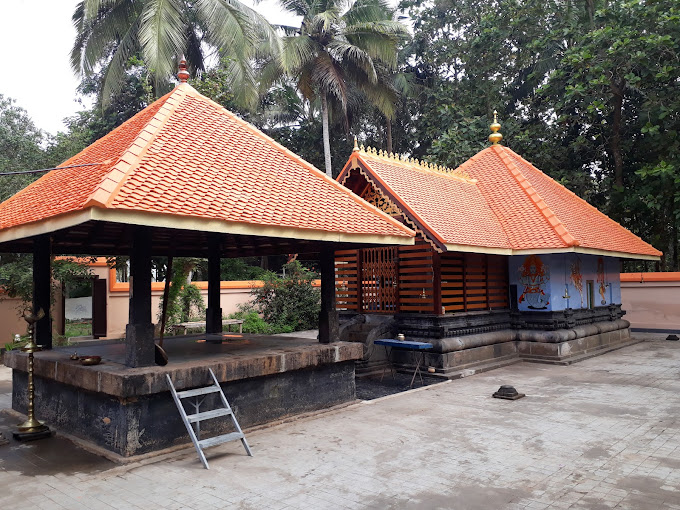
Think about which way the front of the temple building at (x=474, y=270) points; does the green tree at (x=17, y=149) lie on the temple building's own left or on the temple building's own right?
on the temple building's own right

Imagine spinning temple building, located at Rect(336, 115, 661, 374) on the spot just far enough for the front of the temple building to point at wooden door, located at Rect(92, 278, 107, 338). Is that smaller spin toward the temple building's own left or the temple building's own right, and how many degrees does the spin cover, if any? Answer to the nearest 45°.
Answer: approximately 45° to the temple building's own right

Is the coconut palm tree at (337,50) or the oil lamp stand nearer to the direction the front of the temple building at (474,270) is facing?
the oil lamp stand

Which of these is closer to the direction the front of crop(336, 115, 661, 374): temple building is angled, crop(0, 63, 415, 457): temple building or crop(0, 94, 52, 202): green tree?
the temple building

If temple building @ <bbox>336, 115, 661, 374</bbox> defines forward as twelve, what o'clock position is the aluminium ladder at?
The aluminium ladder is roughly at 11 o'clock from the temple building.

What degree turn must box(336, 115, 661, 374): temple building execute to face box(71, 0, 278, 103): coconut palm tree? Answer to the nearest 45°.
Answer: approximately 45° to its right

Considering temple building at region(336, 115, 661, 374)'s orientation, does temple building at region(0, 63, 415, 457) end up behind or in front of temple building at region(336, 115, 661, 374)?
in front

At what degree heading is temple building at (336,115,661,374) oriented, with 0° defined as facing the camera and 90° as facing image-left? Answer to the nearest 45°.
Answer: approximately 45°

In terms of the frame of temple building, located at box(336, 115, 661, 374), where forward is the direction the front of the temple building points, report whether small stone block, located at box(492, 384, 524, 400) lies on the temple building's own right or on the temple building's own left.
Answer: on the temple building's own left

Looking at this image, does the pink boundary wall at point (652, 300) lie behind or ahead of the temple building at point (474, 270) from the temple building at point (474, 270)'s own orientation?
behind

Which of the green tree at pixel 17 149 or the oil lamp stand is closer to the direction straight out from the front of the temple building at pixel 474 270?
the oil lamp stand
